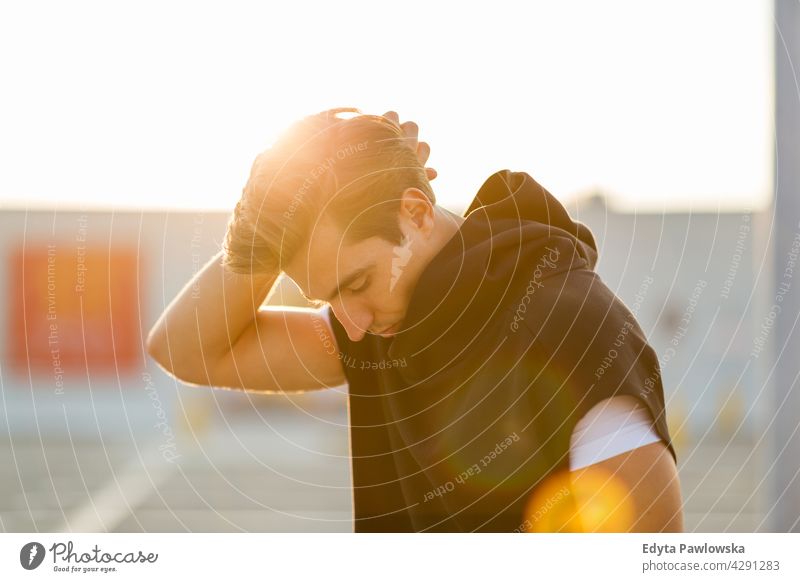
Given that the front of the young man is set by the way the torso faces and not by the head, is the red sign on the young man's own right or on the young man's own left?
on the young man's own right

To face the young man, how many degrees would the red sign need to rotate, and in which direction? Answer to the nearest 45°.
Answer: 0° — it already faces them

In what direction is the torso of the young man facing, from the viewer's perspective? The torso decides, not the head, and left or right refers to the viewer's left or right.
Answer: facing the viewer and to the left of the viewer

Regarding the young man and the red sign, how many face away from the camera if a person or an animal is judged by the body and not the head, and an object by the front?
0

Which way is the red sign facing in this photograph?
toward the camera

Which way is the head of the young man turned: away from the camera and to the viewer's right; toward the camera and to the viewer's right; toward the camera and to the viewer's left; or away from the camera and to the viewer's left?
toward the camera and to the viewer's left
